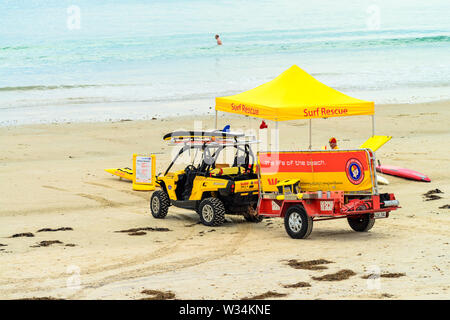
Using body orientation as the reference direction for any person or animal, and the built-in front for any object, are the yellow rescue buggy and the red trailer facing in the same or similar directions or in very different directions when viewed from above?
same or similar directions

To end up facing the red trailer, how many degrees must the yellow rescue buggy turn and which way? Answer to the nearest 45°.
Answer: approximately 180°

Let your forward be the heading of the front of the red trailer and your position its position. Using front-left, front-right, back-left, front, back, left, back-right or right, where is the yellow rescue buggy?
front

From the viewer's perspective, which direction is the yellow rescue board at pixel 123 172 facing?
to the viewer's left

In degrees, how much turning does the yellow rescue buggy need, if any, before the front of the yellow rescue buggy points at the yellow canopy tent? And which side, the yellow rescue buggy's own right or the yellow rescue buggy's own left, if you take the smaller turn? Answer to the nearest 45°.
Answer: approximately 90° to the yellow rescue buggy's own right

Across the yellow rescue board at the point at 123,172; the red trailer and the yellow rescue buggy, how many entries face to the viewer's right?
0

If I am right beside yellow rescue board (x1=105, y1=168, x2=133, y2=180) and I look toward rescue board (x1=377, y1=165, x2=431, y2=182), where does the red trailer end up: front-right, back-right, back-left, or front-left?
front-right

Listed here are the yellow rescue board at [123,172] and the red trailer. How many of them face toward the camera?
0

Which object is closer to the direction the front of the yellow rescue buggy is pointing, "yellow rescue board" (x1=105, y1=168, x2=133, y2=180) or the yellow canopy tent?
the yellow rescue board

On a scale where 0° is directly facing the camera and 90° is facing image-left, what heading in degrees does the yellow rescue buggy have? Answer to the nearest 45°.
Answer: approximately 135°
